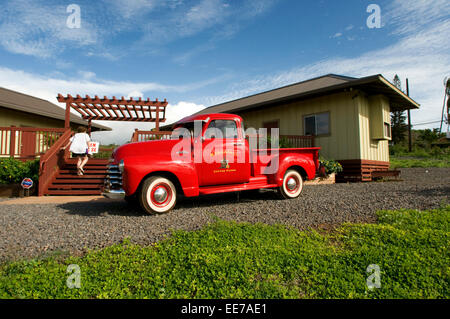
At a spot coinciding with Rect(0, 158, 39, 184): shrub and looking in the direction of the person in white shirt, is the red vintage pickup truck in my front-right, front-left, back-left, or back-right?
front-right

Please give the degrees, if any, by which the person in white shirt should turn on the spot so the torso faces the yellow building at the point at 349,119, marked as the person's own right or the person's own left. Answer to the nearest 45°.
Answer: approximately 90° to the person's own right

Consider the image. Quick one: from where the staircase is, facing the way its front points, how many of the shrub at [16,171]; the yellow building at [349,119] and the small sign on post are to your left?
1

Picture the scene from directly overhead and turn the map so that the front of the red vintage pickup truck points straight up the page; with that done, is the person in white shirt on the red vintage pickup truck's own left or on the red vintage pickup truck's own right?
on the red vintage pickup truck's own right

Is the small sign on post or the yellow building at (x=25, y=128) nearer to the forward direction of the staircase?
the small sign on post

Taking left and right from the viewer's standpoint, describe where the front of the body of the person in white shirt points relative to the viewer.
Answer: facing away from the viewer

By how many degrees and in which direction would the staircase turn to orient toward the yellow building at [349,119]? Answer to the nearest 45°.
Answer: approximately 90° to its left

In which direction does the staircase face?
toward the camera

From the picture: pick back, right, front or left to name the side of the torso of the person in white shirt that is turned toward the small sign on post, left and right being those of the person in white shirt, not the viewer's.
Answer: left

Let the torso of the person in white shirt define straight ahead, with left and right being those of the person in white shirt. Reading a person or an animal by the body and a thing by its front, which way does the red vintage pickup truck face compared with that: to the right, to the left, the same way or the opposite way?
to the left

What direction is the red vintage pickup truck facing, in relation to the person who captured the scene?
facing the viewer and to the left of the viewer

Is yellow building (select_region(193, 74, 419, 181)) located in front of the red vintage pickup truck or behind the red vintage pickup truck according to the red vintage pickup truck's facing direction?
behind

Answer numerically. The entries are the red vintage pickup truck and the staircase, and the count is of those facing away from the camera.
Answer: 0

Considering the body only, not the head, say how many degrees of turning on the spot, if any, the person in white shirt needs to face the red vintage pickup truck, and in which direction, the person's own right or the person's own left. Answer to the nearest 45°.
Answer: approximately 135° to the person's own right

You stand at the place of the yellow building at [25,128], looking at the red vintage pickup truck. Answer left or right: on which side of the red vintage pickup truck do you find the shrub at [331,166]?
left
